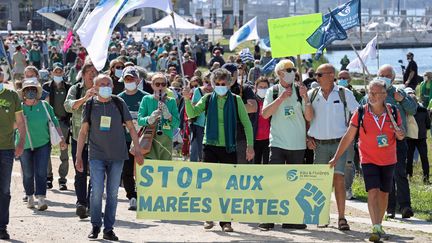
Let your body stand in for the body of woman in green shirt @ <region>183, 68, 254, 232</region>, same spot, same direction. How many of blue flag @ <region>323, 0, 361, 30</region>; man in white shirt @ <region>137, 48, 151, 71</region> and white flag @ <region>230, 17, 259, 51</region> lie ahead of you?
0

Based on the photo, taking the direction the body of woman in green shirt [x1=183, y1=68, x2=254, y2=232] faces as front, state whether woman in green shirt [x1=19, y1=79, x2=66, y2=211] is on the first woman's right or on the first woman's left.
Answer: on the first woman's right

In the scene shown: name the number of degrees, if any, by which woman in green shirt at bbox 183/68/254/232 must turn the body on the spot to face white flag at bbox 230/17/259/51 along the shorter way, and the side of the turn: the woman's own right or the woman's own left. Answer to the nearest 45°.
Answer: approximately 180°

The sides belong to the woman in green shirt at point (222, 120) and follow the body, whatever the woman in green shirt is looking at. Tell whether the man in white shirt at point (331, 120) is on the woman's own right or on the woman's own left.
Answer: on the woman's own left

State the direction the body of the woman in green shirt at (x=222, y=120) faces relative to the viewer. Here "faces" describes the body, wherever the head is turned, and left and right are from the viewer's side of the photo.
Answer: facing the viewer

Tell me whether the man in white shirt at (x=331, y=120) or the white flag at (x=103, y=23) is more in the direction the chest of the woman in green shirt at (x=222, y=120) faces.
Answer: the man in white shirt

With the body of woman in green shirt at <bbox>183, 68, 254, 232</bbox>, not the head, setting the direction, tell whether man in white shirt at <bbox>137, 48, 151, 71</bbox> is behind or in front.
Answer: behind

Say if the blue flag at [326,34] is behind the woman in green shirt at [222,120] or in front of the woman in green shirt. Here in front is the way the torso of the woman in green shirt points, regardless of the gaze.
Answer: behind

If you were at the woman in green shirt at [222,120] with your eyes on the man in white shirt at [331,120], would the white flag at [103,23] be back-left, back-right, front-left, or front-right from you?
back-left

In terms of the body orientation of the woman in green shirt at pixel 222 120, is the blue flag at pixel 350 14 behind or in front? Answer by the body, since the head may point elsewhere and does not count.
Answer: behind

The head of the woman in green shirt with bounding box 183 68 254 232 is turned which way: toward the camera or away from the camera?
toward the camera
